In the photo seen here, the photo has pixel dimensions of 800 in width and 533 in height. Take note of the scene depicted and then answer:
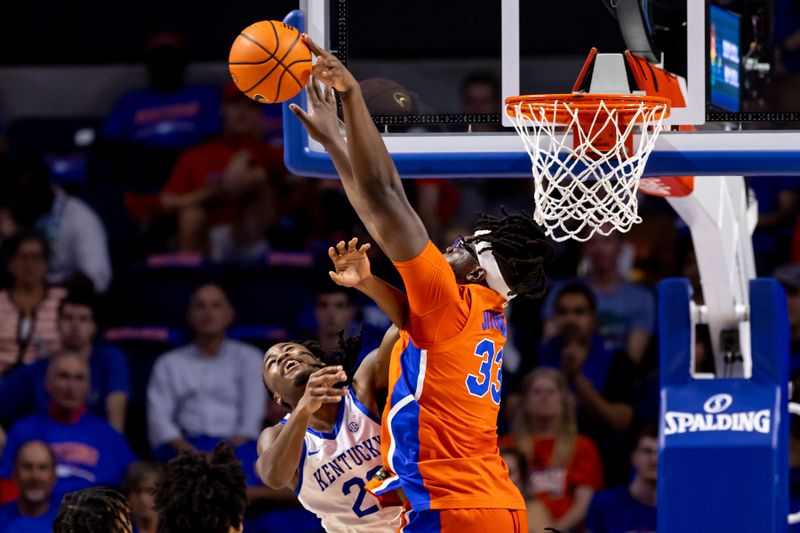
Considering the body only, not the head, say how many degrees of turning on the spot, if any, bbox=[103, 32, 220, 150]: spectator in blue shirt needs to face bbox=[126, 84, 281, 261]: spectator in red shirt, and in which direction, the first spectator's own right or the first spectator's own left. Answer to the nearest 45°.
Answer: approximately 45° to the first spectator's own left

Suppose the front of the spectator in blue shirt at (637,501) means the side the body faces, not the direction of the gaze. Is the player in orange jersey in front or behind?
in front

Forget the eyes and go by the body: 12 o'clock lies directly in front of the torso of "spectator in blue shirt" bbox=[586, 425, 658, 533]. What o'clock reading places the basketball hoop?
The basketball hoop is roughly at 12 o'clock from the spectator in blue shirt.
